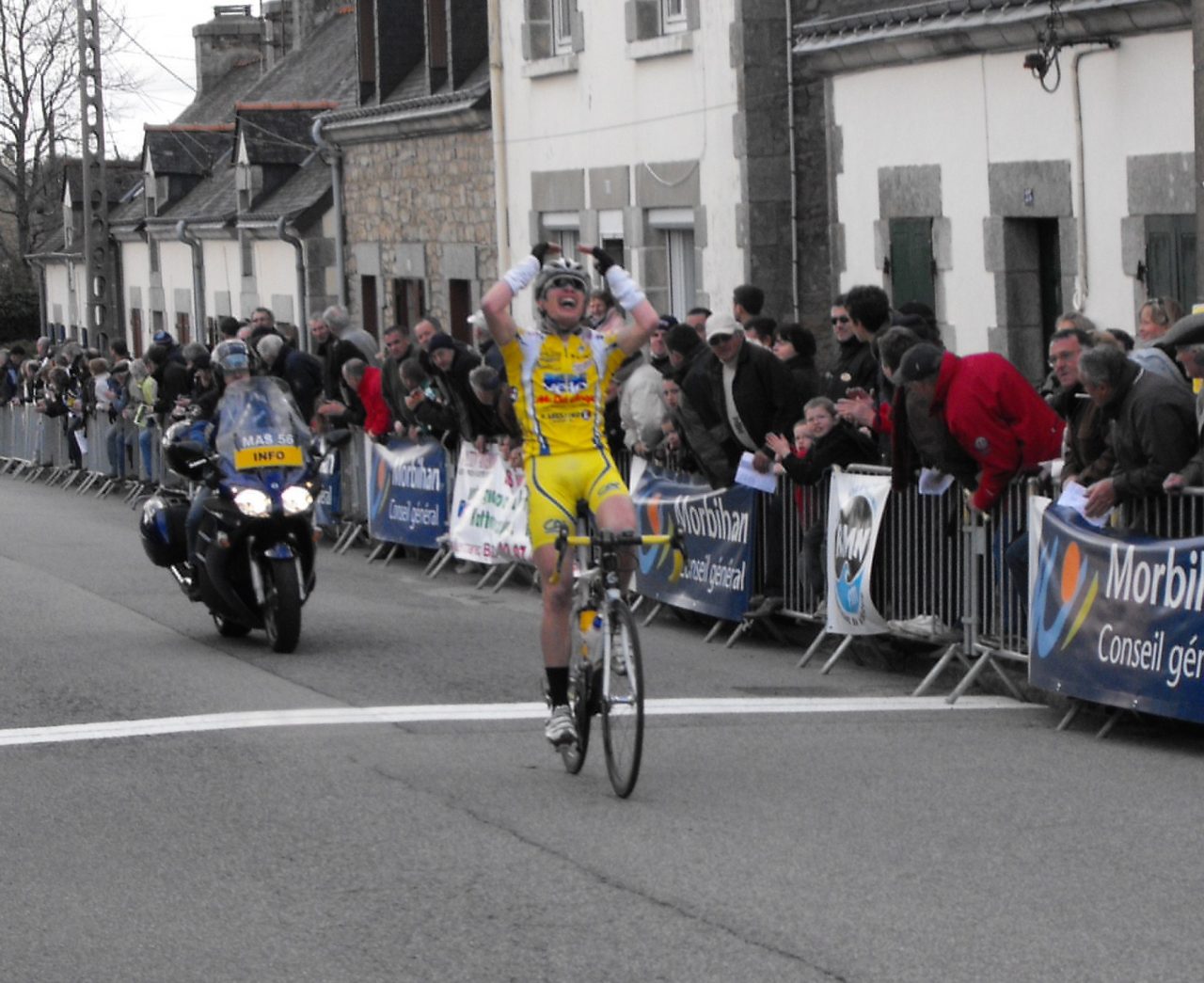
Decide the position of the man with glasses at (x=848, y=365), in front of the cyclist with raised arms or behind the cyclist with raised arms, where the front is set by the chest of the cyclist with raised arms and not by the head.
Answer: behind

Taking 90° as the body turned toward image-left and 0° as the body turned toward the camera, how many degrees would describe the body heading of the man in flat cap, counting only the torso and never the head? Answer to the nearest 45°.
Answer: approximately 90°

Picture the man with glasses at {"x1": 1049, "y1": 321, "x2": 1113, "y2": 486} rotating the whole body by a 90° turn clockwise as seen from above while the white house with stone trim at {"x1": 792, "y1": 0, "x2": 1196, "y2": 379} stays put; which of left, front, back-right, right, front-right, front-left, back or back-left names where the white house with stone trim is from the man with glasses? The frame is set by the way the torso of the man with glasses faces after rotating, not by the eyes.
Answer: front-right

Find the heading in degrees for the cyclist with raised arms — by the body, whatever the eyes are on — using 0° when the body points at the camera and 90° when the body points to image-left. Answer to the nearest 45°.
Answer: approximately 0°

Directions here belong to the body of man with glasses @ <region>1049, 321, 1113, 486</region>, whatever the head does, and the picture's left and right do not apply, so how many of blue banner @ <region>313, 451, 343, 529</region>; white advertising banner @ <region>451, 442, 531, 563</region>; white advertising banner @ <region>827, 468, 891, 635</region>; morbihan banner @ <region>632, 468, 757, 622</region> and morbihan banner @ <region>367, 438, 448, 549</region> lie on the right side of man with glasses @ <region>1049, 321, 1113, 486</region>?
5

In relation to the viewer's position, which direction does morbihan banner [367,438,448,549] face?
facing the viewer and to the left of the viewer

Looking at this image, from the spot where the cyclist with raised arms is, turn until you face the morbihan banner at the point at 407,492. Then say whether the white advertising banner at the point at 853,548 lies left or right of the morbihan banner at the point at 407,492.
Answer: right

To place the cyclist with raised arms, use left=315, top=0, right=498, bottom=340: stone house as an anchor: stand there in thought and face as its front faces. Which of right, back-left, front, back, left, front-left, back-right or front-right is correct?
front-left

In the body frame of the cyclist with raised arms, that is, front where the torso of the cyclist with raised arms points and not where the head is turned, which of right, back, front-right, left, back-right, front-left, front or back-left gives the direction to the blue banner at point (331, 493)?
back

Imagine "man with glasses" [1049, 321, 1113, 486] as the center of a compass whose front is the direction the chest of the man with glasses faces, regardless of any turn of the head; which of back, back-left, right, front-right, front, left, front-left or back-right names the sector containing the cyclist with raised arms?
front

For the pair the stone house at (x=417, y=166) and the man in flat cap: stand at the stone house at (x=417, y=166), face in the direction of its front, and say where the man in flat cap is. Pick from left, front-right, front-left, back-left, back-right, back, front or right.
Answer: front-left

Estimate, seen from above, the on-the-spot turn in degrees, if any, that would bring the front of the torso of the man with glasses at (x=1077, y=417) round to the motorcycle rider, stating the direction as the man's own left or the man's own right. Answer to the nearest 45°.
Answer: approximately 90° to the man's own right
